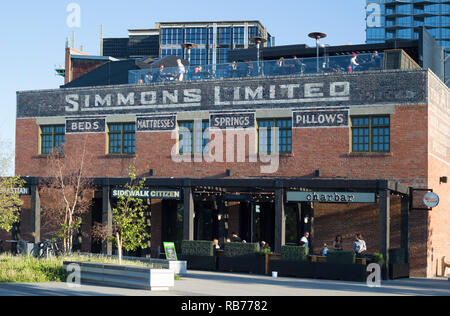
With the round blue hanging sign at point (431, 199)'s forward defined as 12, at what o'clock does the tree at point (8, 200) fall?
The tree is roughly at 3 o'clock from the round blue hanging sign.

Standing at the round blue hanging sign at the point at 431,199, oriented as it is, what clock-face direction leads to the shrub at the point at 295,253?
The shrub is roughly at 2 o'clock from the round blue hanging sign.

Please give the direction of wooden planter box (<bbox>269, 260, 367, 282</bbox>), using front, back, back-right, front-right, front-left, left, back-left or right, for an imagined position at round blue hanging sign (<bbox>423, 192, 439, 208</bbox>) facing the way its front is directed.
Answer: front-right

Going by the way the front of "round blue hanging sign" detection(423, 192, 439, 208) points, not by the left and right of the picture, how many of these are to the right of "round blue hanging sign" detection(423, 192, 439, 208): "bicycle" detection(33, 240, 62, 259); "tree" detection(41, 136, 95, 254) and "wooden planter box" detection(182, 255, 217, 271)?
3

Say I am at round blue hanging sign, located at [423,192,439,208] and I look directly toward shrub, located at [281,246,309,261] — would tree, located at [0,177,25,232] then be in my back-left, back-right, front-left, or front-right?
front-right

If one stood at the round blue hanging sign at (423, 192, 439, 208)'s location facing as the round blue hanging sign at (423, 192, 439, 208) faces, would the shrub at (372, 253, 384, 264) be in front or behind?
in front

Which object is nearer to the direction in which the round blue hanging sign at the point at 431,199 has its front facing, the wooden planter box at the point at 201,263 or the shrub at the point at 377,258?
the shrub

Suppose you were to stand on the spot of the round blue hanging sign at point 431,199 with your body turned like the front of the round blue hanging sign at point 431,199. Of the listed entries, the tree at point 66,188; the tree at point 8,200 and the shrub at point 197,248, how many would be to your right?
3

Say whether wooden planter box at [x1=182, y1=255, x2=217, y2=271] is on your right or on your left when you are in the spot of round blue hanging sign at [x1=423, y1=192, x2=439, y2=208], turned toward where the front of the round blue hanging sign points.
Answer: on your right

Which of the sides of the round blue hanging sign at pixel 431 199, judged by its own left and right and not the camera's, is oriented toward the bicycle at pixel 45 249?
right

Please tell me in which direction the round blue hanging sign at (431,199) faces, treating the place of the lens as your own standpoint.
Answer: facing the viewer

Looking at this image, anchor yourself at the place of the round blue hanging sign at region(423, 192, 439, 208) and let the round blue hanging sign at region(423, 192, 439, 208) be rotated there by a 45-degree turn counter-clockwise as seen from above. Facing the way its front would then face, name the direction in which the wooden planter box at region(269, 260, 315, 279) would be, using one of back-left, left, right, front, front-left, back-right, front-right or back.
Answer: right

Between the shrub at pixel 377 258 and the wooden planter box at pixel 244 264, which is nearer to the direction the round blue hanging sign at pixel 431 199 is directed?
the shrub

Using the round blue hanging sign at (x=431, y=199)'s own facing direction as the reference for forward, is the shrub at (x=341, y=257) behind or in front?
in front
